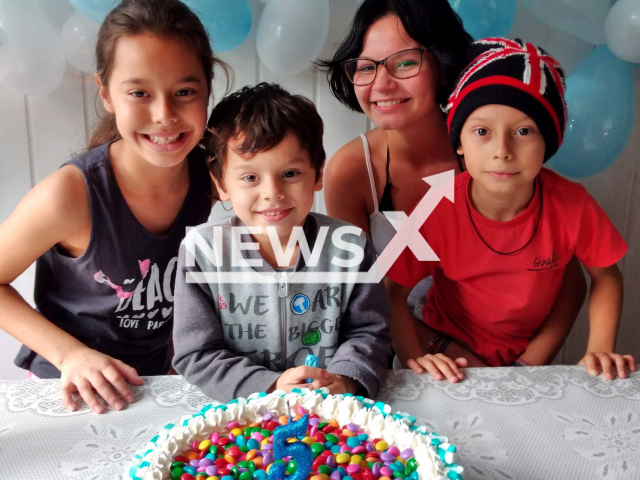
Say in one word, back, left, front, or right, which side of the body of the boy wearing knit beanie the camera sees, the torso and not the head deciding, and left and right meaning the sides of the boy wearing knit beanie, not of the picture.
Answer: front

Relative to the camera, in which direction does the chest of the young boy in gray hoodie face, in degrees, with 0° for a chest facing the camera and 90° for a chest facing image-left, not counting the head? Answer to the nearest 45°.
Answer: approximately 0°

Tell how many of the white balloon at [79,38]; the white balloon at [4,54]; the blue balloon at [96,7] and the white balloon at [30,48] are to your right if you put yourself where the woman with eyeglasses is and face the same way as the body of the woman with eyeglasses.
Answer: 4

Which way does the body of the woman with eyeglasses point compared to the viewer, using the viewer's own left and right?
facing the viewer

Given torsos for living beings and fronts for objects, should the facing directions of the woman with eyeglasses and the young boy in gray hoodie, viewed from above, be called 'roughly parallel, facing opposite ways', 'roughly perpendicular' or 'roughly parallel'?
roughly parallel

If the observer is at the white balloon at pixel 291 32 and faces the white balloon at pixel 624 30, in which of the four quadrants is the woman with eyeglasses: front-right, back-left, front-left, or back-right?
front-right

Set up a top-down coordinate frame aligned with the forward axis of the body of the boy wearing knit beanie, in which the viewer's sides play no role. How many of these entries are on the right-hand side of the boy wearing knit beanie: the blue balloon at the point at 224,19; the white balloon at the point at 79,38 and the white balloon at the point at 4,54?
3

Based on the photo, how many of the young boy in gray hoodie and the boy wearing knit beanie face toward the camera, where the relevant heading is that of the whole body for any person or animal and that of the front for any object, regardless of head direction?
2
